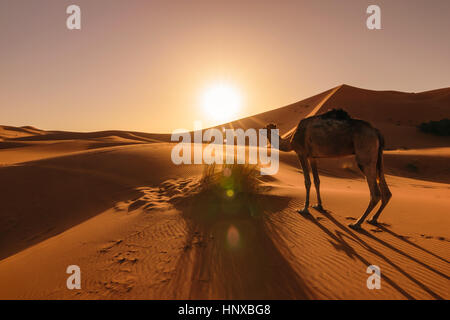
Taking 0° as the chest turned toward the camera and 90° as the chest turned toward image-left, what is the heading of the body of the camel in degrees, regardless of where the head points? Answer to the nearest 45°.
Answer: approximately 135°

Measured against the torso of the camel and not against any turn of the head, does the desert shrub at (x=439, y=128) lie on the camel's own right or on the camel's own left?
on the camel's own right
